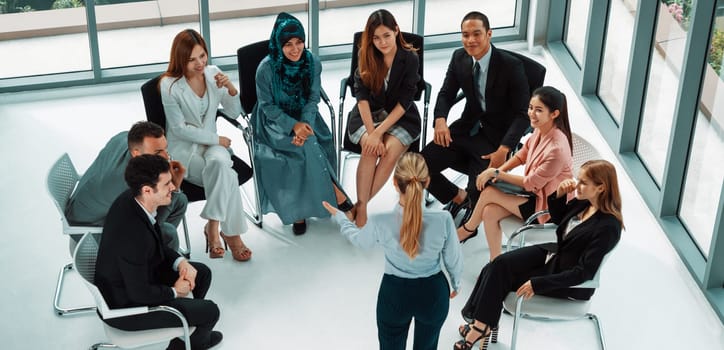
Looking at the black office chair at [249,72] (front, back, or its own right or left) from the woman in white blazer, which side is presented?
right

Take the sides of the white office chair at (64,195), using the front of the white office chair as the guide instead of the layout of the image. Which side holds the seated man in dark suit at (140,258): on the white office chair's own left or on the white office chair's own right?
on the white office chair's own right

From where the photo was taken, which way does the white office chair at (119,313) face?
to the viewer's right

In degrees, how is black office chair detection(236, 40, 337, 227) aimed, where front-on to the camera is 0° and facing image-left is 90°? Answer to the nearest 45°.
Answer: approximately 315°

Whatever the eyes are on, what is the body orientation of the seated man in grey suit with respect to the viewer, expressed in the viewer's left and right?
facing to the right of the viewer

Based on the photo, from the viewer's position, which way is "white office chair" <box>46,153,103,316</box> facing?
facing to the right of the viewer

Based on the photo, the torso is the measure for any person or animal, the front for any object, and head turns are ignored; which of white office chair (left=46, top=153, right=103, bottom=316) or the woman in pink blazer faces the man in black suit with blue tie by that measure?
the white office chair

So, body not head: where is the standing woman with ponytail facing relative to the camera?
away from the camera

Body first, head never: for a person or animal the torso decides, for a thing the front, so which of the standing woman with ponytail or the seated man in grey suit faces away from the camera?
the standing woman with ponytail
